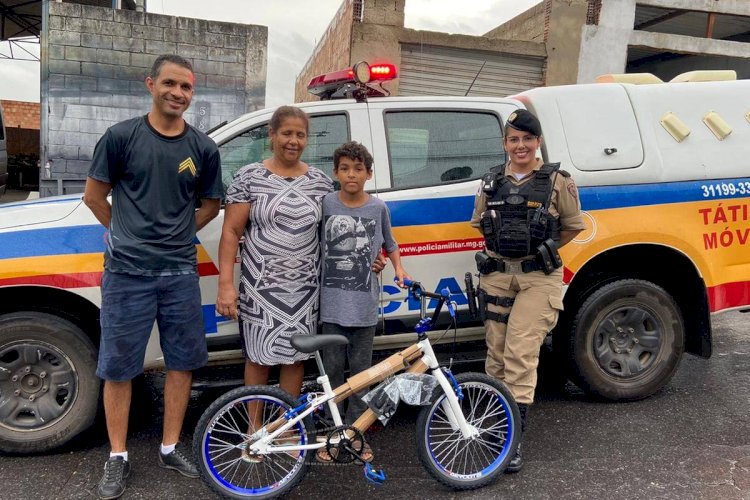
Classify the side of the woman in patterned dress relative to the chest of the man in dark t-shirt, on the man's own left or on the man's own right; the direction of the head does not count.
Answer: on the man's own left

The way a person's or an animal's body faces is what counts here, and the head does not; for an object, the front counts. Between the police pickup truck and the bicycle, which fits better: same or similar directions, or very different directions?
very different directions

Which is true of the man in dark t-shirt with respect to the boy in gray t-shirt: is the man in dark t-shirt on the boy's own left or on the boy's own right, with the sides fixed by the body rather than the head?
on the boy's own right

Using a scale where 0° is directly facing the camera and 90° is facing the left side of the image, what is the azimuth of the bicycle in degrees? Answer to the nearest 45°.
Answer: approximately 270°

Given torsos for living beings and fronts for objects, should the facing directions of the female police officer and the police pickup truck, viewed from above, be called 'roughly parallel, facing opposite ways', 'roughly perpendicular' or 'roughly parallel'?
roughly perpendicular

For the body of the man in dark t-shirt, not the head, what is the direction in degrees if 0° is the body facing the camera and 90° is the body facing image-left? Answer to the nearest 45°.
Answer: approximately 0°

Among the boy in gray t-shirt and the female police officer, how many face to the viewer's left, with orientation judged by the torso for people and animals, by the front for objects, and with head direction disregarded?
0

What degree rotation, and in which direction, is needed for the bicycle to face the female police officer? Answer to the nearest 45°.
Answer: approximately 45° to its left

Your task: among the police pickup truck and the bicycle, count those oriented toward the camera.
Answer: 0

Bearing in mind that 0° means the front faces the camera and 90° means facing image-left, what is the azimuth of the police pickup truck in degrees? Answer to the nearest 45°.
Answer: approximately 90°

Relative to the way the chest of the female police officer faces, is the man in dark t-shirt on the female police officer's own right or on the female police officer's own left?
on the female police officer's own right
